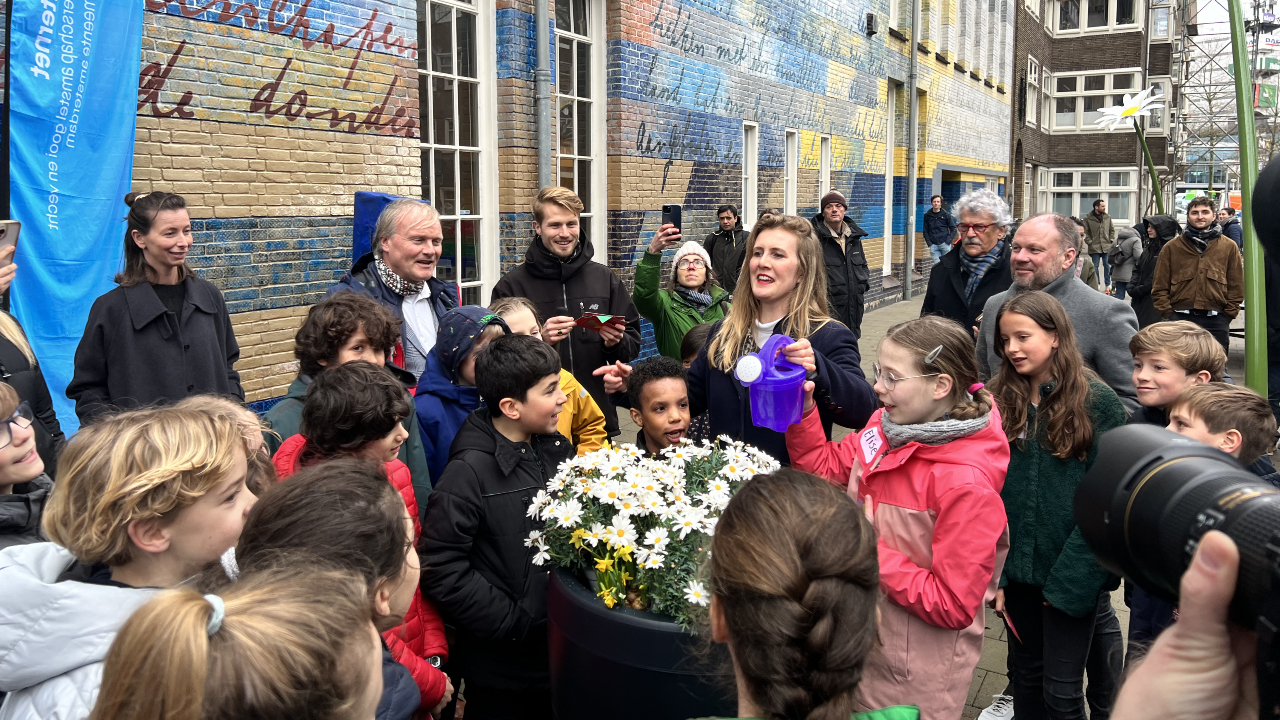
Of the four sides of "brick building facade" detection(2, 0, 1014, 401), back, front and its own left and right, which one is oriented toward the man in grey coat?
front

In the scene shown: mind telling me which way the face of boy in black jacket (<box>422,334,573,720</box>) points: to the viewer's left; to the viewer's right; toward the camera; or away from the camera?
to the viewer's right

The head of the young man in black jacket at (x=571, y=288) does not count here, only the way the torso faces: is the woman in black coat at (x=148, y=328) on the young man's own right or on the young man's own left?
on the young man's own right

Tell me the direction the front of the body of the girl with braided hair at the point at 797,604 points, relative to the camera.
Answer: away from the camera

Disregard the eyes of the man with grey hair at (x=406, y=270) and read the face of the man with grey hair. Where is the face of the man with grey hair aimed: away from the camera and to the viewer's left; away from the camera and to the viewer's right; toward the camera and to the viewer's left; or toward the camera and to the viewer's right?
toward the camera and to the viewer's right

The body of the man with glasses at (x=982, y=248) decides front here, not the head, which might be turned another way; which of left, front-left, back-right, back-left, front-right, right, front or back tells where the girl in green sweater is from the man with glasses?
front-left

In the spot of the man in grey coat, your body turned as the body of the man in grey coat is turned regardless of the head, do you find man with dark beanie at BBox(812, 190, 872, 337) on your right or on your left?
on your right

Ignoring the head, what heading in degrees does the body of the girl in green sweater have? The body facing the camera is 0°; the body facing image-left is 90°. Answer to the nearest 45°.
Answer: approximately 45°

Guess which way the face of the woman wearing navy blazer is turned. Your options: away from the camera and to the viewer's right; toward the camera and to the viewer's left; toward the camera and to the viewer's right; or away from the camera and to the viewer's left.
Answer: toward the camera and to the viewer's left

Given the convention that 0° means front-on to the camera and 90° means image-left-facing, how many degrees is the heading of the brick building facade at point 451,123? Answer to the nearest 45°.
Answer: approximately 315°

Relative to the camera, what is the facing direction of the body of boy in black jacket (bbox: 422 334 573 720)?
to the viewer's right
